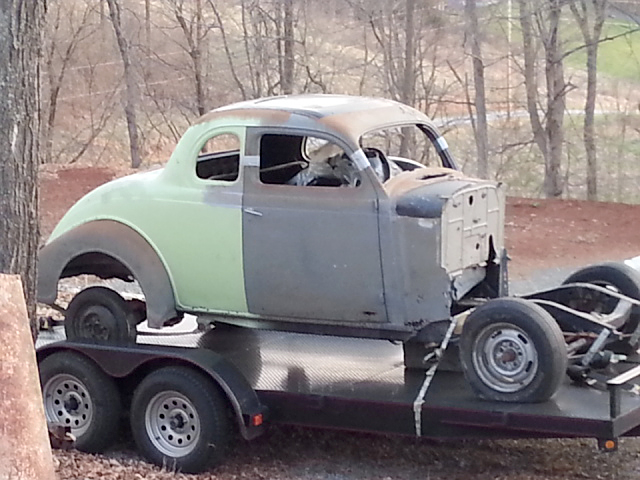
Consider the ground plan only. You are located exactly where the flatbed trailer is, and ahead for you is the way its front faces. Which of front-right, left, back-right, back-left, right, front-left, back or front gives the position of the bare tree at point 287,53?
back-left

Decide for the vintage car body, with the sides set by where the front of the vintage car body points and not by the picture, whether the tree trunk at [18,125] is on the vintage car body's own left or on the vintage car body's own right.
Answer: on the vintage car body's own right

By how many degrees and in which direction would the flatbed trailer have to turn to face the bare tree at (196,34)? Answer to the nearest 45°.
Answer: approximately 135° to its left

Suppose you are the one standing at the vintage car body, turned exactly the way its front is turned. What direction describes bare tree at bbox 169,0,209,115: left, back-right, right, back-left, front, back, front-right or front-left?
back-left

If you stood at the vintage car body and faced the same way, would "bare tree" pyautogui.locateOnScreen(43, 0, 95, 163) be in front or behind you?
behind

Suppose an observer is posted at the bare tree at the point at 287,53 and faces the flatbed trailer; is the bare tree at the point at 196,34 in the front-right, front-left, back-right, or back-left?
back-right

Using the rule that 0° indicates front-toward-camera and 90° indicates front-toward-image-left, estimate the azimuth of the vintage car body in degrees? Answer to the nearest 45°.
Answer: approximately 315°
